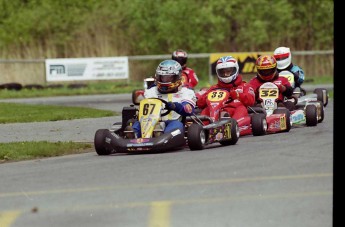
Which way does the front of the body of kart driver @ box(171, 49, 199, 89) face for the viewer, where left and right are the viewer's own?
facing the viewer and to the left of the viewer

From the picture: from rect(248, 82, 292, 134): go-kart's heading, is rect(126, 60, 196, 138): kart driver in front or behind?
in front

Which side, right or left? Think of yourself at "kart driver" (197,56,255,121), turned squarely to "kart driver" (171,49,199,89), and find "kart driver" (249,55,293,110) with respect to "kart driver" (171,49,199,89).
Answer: right

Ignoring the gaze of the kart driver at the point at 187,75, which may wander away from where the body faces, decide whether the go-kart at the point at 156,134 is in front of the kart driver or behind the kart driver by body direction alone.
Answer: in front

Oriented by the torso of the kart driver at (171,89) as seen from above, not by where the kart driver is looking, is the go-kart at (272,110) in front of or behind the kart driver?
behind

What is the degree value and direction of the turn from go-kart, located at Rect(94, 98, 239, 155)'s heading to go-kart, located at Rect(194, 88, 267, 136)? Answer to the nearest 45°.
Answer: approximately 180°

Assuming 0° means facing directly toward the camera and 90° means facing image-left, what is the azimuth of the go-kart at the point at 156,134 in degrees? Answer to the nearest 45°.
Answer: approximately 45°

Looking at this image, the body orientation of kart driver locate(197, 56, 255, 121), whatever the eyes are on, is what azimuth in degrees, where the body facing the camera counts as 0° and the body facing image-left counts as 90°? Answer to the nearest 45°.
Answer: approximately 45°

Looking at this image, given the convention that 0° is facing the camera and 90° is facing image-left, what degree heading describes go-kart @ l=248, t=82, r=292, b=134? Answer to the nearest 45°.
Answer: approximately 45°

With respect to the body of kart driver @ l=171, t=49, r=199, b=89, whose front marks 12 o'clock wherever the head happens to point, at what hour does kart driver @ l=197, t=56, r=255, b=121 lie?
kart driver @ l=197, t=56, r=255, b=121 is roughly at 10 o'clock from kart driver @ l=171, t=49, r=199, b=89.

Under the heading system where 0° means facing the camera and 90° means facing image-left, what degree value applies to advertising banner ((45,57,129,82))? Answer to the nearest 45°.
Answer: approximately 0°
